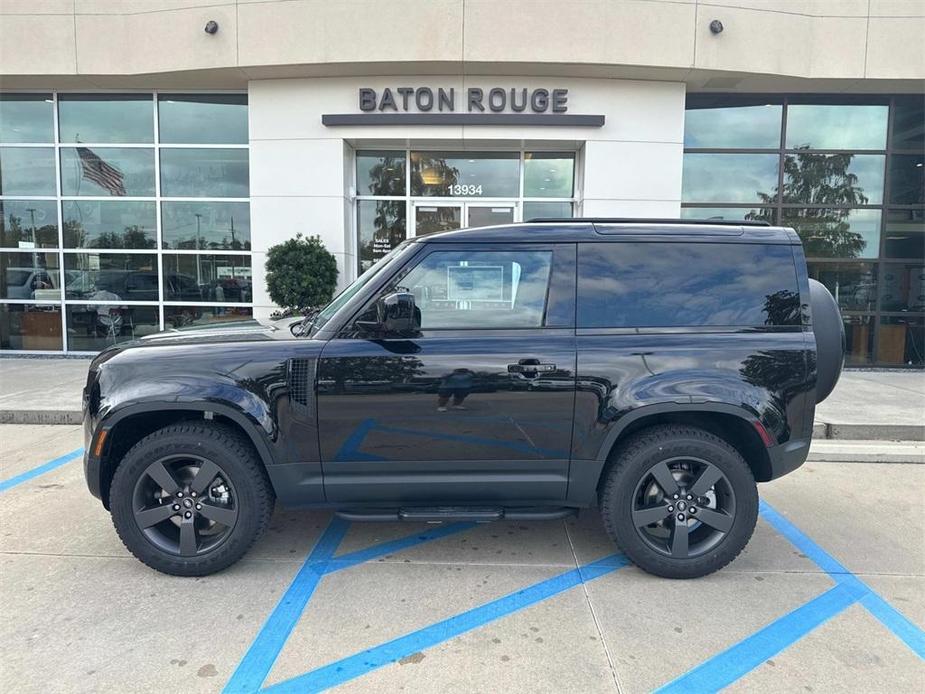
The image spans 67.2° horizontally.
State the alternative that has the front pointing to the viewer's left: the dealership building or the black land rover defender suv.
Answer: the black land rover defender suv

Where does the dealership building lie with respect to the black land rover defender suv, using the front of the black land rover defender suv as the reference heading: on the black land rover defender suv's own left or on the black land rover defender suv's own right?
on the black land rover defender suv's own right

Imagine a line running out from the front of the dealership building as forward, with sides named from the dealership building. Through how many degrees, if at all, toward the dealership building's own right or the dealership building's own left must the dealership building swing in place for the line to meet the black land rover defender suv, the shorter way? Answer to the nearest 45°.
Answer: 0° — it already faces it

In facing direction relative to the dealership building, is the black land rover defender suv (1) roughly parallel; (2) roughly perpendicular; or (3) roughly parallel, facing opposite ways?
roughly perpendicular

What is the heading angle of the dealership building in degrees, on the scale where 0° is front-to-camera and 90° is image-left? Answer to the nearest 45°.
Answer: approximately 0°

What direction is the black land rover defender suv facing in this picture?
to the viewer's left

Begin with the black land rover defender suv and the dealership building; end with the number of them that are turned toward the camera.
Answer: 1

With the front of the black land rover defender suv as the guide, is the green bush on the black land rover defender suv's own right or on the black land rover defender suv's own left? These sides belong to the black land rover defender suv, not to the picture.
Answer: on the black land rover defender suv's own right
